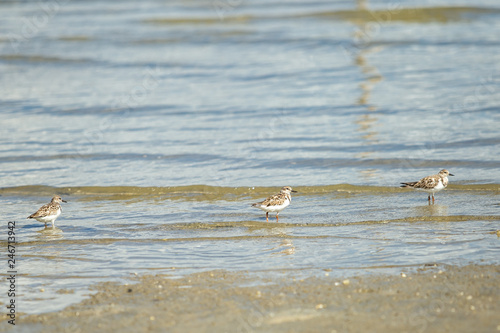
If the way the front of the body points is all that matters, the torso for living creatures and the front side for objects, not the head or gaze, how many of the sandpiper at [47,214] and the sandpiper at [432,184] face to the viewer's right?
2

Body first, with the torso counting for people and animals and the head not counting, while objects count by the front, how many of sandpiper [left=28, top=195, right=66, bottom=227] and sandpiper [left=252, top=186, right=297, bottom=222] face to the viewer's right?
2

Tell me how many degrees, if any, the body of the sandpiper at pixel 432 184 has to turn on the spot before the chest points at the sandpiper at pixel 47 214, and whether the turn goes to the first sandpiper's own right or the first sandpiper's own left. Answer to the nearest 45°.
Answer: approximately 180°

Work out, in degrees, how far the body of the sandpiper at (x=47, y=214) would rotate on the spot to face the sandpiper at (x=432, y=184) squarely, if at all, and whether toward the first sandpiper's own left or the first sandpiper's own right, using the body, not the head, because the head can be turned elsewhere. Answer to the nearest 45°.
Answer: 0° — it already faces it

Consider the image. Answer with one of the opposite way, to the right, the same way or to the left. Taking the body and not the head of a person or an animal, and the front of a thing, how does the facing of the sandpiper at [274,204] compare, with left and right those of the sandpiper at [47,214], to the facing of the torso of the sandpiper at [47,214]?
the same way

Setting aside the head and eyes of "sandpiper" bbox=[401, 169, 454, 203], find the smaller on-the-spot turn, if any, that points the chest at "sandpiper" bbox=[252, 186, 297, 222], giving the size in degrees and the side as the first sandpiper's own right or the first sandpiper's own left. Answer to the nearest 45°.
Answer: approximately 135° to the first sandpiper's own right

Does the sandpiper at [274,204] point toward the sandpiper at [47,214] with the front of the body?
no

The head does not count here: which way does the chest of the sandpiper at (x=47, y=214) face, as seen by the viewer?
to the viewer's right

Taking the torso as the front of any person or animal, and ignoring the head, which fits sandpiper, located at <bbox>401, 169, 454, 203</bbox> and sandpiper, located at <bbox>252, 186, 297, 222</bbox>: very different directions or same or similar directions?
same or similar directions

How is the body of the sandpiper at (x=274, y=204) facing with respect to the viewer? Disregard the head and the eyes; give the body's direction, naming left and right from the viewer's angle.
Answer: facing to the right of the viewer

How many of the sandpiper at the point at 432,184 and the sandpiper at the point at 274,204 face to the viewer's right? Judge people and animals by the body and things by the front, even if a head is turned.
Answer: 2

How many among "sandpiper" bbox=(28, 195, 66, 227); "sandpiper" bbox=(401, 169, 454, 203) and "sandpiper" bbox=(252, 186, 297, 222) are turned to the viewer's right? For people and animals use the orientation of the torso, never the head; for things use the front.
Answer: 3

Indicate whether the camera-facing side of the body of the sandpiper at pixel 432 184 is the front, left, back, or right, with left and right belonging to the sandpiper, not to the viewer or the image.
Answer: right
